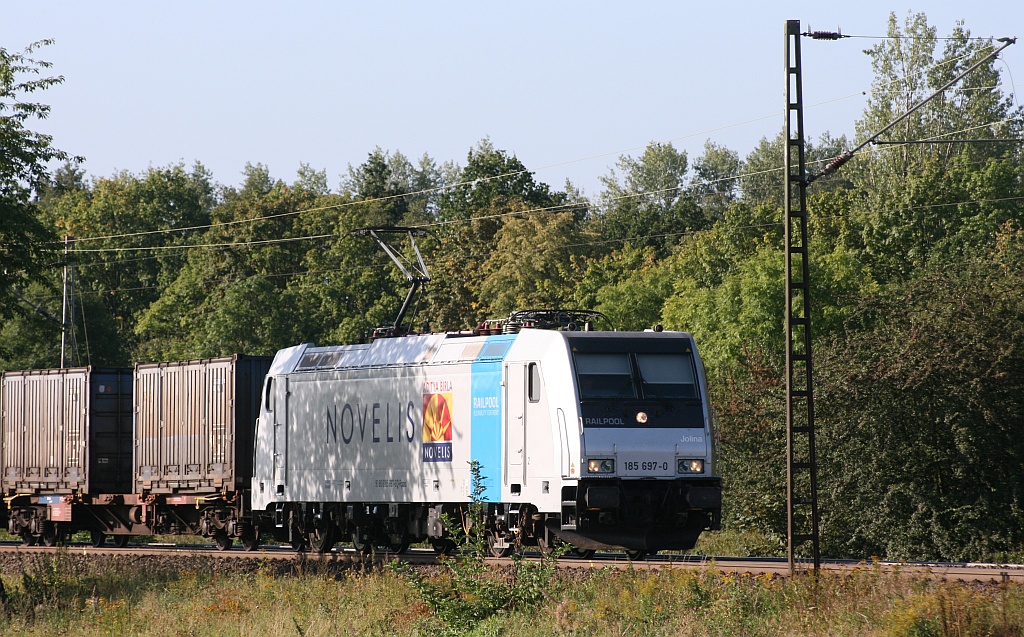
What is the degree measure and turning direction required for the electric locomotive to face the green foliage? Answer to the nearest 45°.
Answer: approximately 90° to its left

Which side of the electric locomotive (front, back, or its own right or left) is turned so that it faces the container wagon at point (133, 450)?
back

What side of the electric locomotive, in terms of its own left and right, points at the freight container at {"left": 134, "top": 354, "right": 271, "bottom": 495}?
back

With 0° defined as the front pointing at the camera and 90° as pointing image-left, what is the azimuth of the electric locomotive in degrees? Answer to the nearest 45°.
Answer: approximately 315°

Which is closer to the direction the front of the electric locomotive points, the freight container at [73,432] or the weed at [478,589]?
the weed

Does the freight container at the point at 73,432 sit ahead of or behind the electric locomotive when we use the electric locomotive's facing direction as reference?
behind
